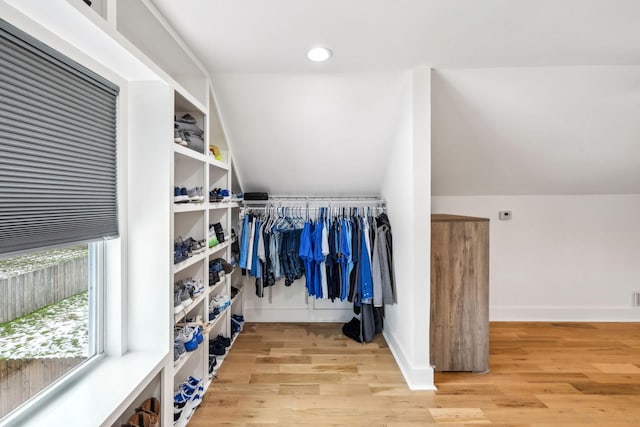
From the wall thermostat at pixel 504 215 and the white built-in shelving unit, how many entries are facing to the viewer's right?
1

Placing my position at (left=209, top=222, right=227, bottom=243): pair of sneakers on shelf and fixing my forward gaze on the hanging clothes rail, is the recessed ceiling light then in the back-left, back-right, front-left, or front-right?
front-right

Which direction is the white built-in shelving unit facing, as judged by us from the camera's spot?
facing to the right of the viewer

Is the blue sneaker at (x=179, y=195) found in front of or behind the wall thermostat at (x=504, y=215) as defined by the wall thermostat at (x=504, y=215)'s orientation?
in front

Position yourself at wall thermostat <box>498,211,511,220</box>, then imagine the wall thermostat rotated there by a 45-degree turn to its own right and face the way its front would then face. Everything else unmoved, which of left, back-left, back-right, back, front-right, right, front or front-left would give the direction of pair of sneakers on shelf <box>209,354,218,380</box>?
front

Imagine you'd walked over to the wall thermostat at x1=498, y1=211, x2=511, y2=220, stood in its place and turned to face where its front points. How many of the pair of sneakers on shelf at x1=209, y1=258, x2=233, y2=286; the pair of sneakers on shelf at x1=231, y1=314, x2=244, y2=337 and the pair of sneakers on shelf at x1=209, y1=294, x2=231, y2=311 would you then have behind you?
0

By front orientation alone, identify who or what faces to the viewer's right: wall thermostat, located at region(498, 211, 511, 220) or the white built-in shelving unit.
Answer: the white built-in shelving unit

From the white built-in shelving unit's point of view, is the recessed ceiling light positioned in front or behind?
in front

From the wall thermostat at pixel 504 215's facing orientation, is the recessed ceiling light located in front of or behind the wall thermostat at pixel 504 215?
in front

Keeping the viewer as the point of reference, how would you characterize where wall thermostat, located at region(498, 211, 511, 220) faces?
facing the viewer
